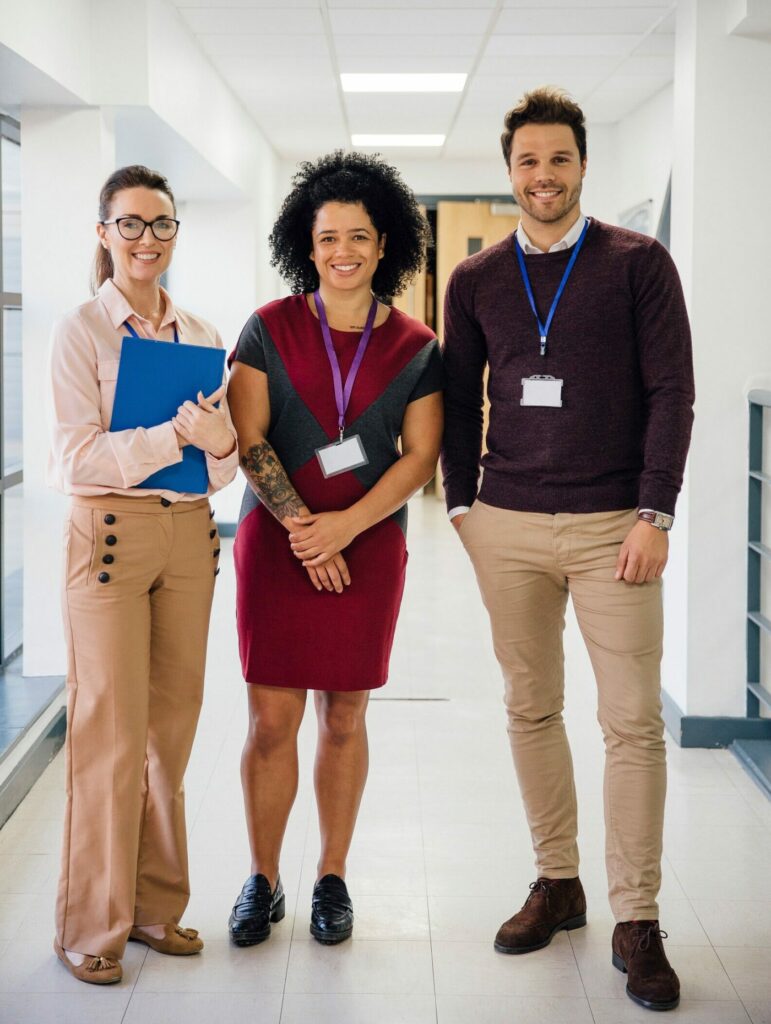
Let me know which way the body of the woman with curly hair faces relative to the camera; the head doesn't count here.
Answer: toward the camera

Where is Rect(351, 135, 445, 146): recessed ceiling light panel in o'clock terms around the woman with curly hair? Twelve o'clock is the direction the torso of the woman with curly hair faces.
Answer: The recessed ceiling light panel is roughly at 6 o'clock from the woman with curly hair.

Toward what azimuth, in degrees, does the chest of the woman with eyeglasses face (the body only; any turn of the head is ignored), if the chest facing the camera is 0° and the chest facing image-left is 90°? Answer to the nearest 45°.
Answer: approximately 315°

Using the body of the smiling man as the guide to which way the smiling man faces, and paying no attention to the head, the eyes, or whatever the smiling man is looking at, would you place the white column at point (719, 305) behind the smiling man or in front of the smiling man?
behind

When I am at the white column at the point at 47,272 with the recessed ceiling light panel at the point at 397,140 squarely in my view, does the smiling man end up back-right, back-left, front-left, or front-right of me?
back-right

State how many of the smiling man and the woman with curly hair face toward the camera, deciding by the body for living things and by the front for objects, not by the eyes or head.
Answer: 2

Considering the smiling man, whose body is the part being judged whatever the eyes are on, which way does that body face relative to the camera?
toward the camera

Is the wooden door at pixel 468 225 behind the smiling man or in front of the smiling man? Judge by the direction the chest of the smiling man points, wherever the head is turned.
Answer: behind
